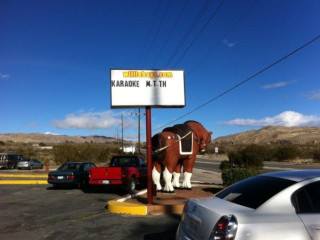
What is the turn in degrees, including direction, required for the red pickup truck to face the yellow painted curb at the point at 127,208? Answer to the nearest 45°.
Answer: approximately 135° to its right

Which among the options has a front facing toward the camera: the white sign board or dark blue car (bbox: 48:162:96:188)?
the white sign board

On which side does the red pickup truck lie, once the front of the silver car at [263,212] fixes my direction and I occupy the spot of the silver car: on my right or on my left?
on my left

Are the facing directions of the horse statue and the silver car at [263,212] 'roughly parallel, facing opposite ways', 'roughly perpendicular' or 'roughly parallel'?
roughly parallel

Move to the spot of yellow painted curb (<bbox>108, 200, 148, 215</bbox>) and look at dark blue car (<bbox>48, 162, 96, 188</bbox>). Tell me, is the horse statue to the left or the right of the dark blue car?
right

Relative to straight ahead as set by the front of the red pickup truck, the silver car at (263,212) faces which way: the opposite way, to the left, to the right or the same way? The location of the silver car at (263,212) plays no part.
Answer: the same way

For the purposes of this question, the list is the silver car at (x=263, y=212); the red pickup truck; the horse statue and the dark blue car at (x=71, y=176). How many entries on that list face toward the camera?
0

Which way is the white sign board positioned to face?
toward the camera

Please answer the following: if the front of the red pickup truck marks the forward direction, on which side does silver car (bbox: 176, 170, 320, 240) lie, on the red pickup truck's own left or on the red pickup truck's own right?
on the red pickup truck's own right

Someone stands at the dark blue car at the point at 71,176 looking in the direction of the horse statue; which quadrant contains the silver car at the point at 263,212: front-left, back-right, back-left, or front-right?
front-right

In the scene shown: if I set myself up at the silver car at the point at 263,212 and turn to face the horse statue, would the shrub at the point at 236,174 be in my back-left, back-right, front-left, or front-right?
front-right

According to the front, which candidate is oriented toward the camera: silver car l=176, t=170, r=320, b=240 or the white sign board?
the white sign board

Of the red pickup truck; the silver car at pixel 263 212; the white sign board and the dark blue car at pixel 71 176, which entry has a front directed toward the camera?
the white sign board

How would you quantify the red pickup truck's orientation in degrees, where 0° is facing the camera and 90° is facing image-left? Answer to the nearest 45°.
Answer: approximately 225°
